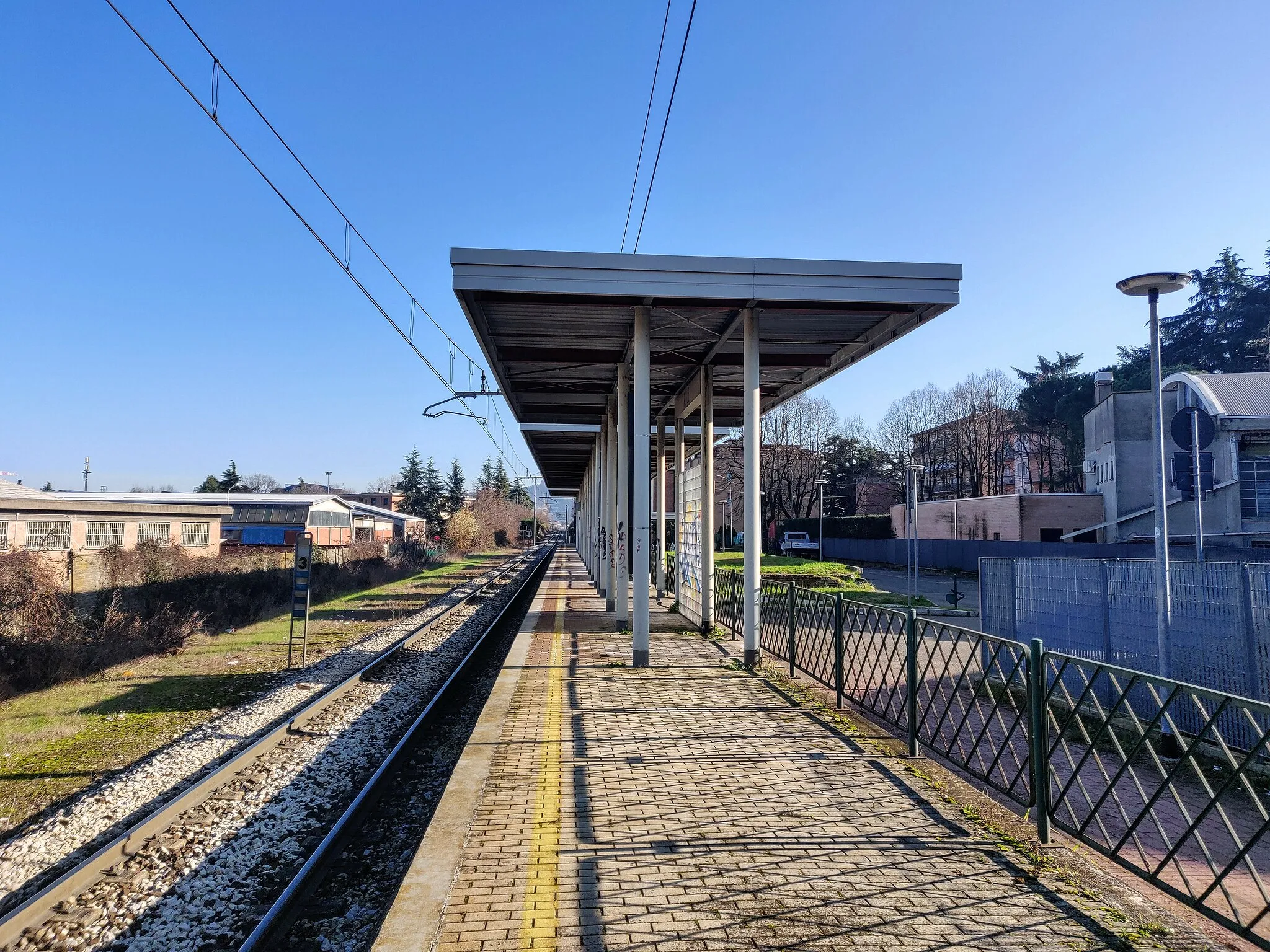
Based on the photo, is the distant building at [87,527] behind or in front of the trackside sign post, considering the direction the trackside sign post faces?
behind

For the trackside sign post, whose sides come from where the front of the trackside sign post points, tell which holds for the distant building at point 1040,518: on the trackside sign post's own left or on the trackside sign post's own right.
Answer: on the trackside sign post's own left

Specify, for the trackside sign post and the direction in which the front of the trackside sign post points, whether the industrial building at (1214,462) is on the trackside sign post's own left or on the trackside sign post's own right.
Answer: on the trackside sign post's own left

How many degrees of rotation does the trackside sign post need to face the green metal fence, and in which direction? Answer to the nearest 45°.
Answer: approximately 45° to its left

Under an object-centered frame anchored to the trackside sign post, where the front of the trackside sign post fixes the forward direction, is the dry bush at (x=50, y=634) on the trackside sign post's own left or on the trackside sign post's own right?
on the trackside sign post's own right

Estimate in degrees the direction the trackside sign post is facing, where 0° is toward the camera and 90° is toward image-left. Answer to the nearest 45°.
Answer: approximately 0°
